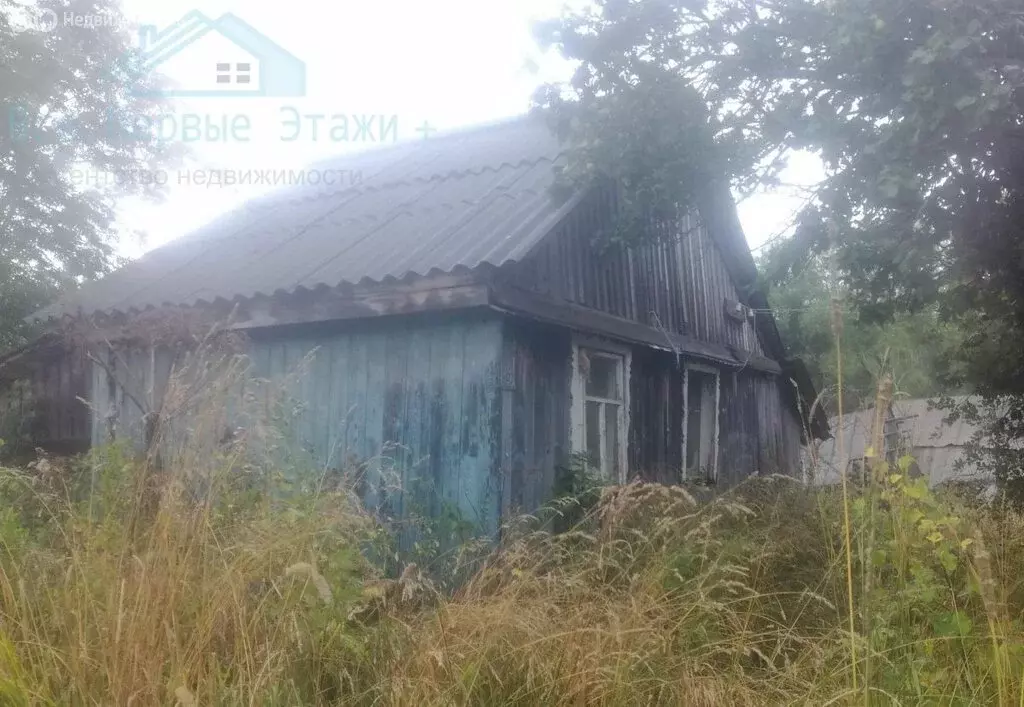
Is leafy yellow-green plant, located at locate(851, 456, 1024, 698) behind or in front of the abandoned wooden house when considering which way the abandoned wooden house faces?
in front

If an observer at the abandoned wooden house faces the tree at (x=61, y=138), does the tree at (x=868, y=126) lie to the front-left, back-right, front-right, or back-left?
back-right

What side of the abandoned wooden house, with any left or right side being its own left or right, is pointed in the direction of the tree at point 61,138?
back

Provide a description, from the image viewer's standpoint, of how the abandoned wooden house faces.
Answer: facing the viewer and to the right of the viewer

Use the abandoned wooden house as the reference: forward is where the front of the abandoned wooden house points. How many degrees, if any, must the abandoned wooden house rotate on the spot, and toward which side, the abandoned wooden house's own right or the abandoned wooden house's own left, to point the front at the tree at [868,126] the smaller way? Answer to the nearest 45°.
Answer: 0° — it already faces it

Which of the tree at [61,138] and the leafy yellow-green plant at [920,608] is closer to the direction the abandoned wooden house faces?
the leafy yellow-green plant
